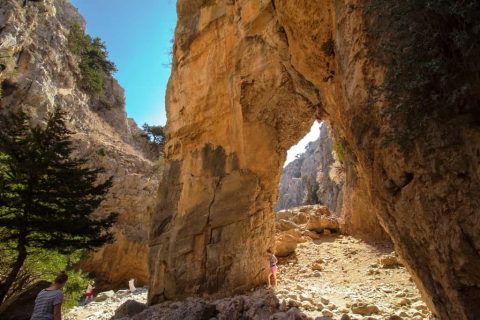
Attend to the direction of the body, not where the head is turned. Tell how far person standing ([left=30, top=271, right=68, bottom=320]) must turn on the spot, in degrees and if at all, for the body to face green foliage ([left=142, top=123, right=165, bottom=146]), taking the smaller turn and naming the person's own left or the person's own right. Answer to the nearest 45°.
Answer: approximately 45° to the person's own left

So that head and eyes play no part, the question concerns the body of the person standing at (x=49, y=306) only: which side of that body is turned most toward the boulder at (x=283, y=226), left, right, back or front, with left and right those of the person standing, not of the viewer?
front

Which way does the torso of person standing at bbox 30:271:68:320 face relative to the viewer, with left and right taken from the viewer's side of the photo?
facing away from the viewer and to the right of the viewer

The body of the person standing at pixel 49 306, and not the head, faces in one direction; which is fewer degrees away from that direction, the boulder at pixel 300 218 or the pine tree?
the boulder

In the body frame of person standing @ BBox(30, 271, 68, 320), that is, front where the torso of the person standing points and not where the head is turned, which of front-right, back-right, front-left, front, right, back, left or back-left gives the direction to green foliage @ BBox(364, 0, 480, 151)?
right

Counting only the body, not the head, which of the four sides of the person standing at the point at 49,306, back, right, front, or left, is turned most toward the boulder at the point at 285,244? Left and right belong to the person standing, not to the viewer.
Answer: front

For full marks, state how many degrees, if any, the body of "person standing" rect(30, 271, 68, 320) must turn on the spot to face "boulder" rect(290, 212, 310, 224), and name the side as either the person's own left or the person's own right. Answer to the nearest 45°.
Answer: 0° — they already face it

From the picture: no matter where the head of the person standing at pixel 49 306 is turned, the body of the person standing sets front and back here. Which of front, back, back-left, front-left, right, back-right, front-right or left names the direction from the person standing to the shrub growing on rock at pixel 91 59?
front-left

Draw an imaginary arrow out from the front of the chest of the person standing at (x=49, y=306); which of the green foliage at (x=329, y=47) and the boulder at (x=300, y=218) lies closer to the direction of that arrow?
the boulder
